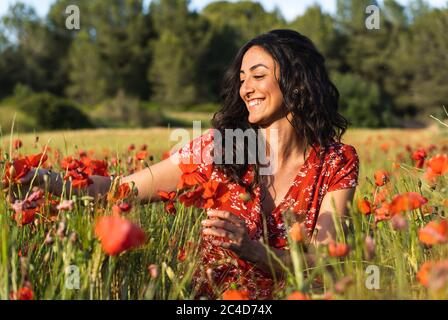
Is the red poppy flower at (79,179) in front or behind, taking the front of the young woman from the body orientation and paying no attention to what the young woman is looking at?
in front

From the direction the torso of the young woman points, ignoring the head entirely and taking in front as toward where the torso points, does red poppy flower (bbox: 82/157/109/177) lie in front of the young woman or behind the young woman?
in front

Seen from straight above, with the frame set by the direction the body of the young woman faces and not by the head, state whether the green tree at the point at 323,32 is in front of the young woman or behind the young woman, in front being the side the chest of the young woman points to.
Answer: behind

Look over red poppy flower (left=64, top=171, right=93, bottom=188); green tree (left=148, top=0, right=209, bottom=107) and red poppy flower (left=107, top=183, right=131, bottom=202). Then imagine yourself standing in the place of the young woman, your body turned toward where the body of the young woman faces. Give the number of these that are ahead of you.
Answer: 2

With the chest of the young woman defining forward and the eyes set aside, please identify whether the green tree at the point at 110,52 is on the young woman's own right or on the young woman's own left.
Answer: on the young woman's own right

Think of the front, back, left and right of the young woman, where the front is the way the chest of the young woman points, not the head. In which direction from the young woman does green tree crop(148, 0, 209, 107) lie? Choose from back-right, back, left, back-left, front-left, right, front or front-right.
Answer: back-right

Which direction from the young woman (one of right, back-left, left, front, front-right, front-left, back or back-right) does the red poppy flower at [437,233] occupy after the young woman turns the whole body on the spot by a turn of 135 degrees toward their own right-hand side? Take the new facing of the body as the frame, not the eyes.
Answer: back

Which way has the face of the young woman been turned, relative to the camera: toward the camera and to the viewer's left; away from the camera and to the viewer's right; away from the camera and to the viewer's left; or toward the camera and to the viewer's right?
toward the camera and to the viewer's left

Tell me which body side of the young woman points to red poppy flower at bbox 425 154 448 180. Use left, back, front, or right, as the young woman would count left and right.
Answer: left

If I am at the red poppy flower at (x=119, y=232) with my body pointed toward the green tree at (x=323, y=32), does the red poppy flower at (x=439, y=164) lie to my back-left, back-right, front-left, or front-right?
front-right

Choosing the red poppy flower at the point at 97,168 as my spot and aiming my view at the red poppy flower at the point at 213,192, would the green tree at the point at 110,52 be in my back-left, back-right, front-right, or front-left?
back-left

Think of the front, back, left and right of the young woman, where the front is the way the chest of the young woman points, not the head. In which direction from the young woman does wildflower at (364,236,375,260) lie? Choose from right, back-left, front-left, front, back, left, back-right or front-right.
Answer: front-left

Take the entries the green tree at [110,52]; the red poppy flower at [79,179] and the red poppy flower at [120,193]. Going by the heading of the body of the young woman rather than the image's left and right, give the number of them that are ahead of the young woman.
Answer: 2
